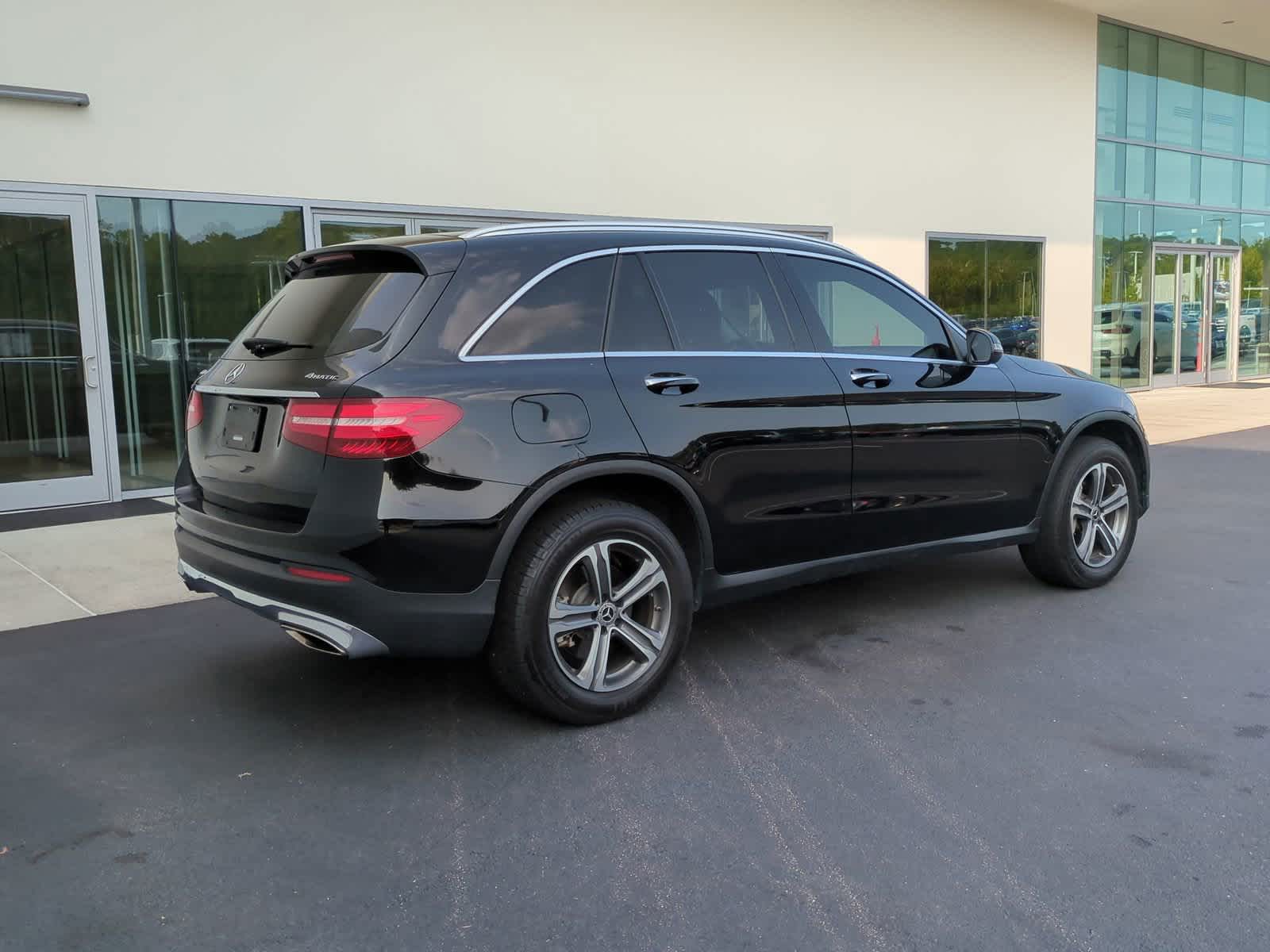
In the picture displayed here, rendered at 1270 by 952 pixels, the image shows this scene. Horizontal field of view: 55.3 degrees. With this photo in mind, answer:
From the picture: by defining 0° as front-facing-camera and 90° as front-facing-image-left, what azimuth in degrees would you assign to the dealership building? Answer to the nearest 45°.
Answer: approximately 315°

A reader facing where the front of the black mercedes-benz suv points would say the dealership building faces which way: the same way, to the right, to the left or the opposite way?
to the right

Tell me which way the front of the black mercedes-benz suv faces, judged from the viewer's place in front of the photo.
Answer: facing away from the viewer and to the right of the viewer

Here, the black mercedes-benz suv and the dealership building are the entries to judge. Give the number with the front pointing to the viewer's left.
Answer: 0
